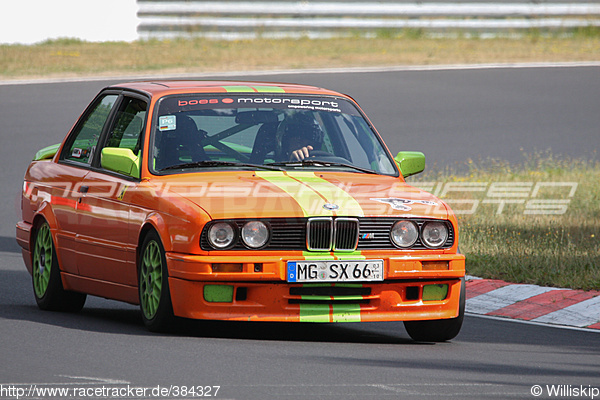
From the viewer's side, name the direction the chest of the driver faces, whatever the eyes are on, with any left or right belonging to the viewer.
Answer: facing the viewer

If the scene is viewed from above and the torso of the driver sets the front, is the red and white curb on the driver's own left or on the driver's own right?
on the driver's own left

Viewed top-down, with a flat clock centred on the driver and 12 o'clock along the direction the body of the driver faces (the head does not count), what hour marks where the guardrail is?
The guardrail is roughly at 6 o'clock from the driver.
